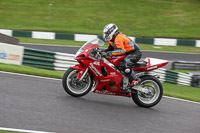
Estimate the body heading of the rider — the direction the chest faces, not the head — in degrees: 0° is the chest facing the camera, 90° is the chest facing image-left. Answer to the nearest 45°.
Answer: approximately 90°

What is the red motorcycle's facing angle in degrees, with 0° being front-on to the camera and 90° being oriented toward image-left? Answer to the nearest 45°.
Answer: approximately 90°
